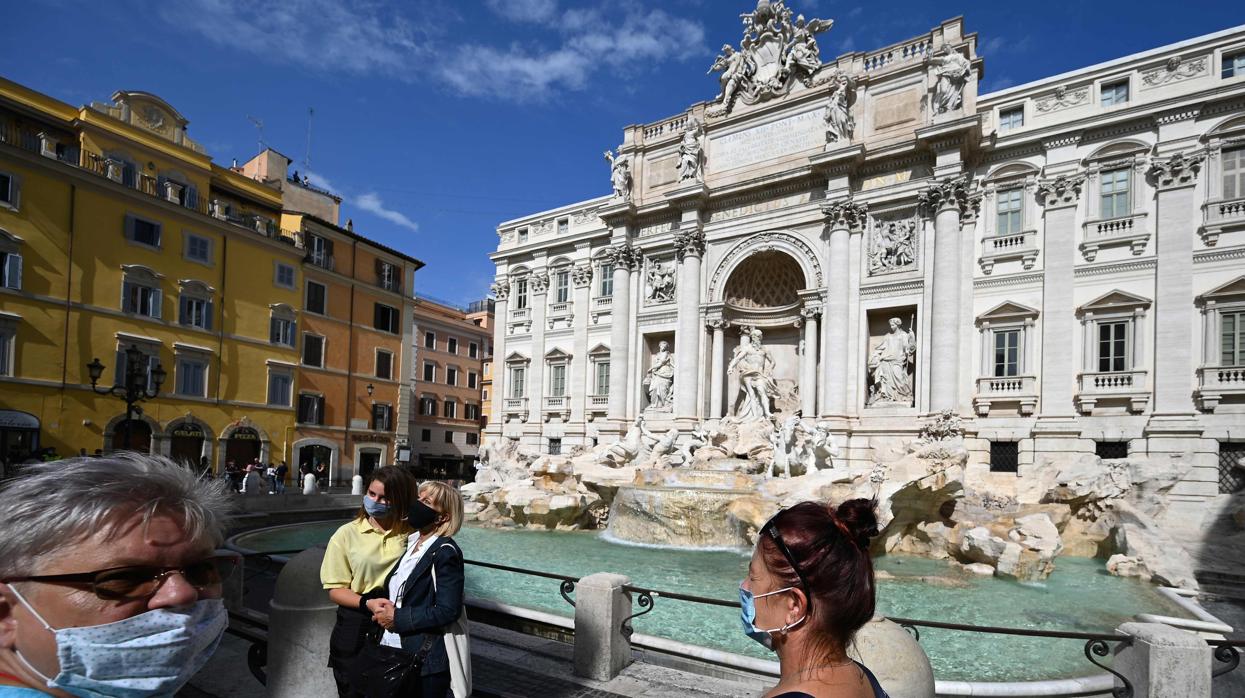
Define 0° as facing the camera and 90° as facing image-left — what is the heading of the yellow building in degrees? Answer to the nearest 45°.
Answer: approximately 315°

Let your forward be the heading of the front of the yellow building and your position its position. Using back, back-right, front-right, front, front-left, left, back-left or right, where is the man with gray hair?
front-right

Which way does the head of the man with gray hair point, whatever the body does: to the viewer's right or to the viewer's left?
to the viewer's right
